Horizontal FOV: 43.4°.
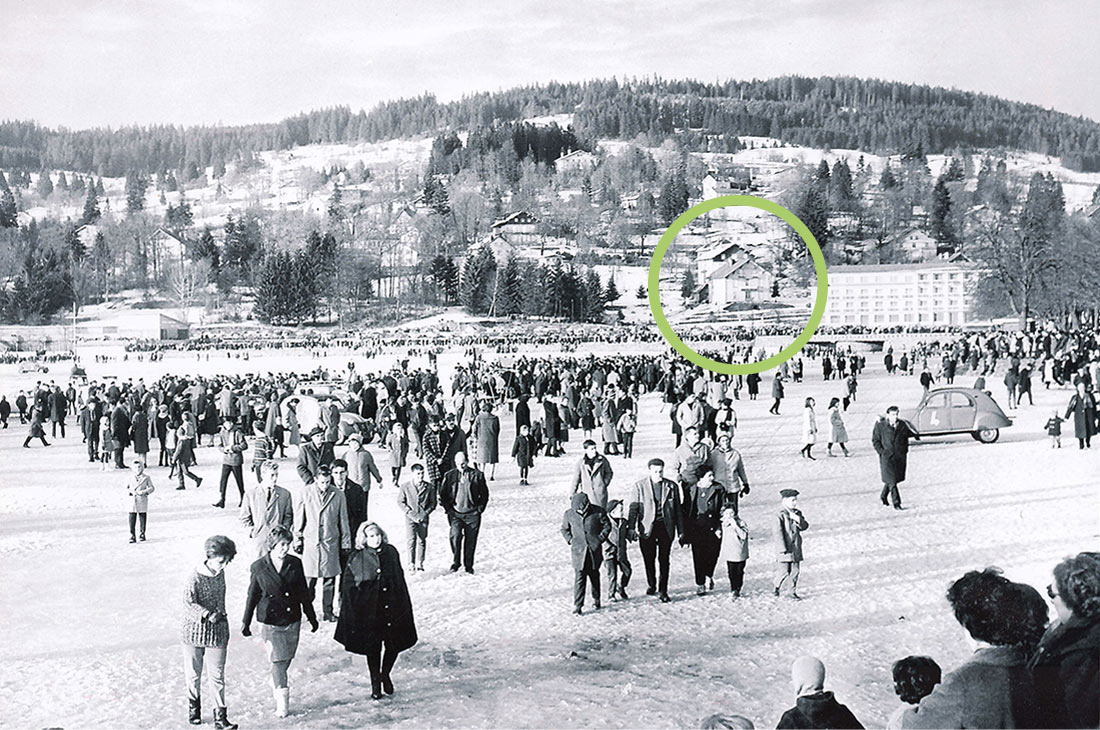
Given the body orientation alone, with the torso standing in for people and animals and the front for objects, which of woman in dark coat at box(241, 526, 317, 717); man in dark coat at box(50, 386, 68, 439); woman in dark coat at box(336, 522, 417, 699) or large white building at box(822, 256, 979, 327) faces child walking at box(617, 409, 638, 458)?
the large white building

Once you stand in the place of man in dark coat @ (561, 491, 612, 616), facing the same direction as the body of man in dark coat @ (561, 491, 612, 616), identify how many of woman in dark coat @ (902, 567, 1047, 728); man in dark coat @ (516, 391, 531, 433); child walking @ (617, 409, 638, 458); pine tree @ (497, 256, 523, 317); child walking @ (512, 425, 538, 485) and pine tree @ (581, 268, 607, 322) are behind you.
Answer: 5

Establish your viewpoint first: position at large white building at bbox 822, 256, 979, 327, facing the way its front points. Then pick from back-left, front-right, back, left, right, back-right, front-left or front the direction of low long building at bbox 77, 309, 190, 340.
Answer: right

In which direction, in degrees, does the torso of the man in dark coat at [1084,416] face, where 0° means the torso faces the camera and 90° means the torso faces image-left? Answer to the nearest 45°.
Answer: approximately 0°

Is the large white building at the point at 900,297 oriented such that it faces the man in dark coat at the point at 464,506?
yes

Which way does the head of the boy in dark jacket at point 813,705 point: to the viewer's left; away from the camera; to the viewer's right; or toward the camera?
away from the camera

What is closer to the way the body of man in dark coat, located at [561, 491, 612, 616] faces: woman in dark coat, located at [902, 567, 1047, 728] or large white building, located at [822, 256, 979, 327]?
the woman in dark coat

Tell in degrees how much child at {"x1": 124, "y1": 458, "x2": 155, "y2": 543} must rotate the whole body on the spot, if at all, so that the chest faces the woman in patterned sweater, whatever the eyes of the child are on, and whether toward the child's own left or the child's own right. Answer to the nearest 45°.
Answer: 0° — they already face them
